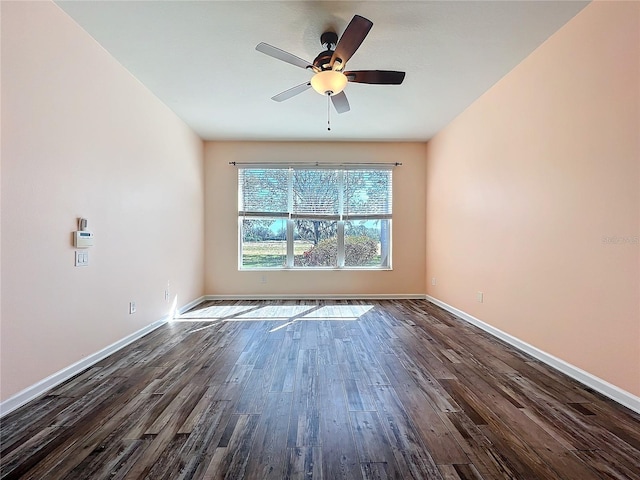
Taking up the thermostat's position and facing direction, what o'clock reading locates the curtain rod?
The curtain rod is roughly at 10 o'clock from the thermostat.

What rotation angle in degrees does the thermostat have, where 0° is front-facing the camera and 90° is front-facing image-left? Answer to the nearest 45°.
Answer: approximately 315°

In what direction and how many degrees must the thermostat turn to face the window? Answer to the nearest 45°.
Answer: approximately 45° to its left

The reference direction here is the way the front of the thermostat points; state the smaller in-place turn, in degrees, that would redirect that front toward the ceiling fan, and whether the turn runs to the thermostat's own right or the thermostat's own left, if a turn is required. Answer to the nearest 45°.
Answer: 0° — it already faces it

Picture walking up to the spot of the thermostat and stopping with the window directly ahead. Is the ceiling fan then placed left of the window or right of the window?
right

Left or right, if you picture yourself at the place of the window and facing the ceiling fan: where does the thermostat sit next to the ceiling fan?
right

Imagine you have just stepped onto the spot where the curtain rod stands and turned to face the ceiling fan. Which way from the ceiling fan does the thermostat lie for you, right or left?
right

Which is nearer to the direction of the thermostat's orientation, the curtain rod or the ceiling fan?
the ceiling fan
